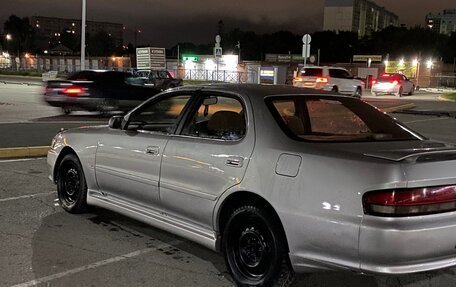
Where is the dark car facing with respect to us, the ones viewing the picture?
facing away from the viewer and to the right of the viewer

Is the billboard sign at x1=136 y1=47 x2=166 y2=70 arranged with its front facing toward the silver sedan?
yes

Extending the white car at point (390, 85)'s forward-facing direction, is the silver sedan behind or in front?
behind

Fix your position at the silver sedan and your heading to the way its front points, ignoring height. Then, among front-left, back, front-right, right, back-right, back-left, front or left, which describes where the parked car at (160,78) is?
front-right

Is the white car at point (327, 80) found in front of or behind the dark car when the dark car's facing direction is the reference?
in front

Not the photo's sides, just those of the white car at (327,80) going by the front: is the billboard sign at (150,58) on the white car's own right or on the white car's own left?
on the white car's own left

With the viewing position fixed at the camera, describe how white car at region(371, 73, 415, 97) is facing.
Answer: facing away from the viewer and to the right of the viewer

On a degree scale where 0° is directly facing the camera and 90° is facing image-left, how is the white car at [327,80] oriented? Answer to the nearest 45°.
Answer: approximately 225°

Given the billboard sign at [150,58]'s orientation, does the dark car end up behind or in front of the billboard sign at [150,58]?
in front

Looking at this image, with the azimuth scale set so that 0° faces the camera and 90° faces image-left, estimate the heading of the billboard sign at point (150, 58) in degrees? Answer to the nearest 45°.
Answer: approximately 0°

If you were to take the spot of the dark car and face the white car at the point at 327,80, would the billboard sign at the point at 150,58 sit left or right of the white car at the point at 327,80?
left

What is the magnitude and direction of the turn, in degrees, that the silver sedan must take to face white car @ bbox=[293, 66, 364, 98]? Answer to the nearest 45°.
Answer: approximately 45° to its right
